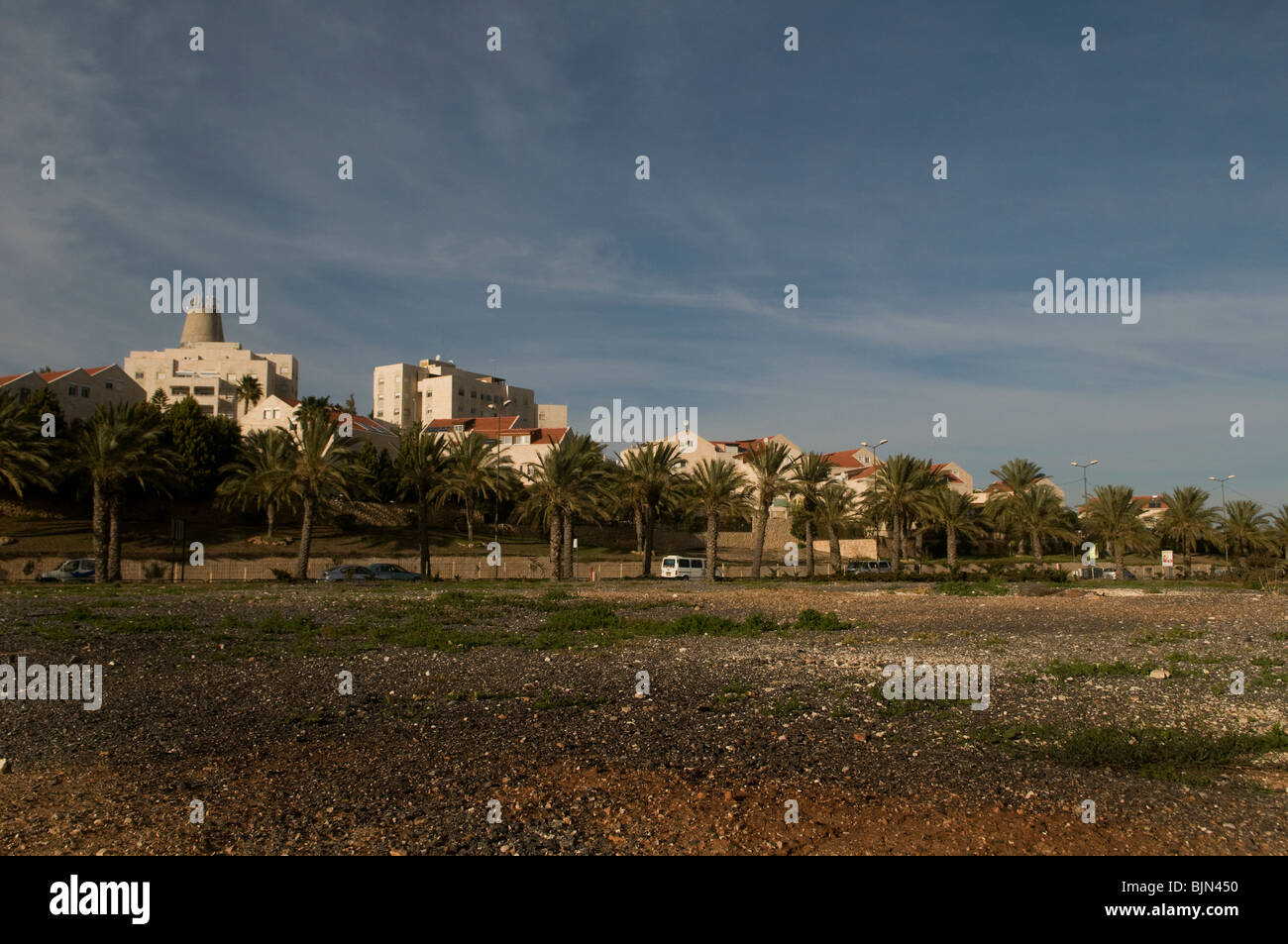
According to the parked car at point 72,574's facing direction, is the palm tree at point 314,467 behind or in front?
behind

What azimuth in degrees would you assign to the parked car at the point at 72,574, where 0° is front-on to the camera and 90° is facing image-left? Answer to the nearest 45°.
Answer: approximately 90°

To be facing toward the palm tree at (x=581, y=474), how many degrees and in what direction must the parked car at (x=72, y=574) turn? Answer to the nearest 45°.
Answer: approximately 180°
